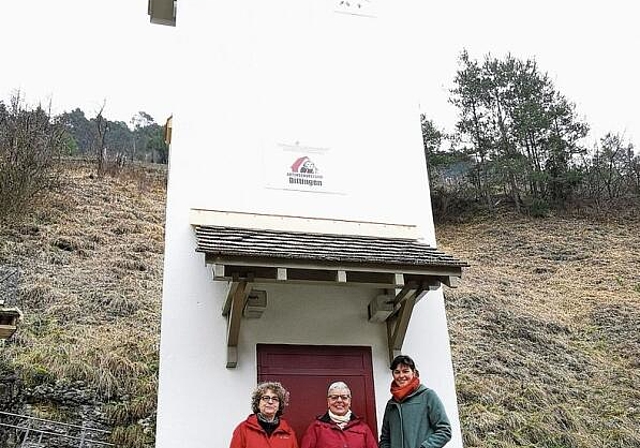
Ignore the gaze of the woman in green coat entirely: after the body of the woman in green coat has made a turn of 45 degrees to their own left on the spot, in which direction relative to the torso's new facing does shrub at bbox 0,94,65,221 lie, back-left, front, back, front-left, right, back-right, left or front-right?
back-right

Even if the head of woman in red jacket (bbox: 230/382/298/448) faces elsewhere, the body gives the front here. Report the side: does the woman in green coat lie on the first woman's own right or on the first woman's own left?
on the first woman's own left

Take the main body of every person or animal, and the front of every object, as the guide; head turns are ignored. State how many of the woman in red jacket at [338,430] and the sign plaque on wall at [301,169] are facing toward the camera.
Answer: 2

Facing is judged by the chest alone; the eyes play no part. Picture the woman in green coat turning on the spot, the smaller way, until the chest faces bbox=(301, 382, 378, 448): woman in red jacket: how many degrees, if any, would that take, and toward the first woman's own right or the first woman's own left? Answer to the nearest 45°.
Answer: approximately 45° to the first woman's own right

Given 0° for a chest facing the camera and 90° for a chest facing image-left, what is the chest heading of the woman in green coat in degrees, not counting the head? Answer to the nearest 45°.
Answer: approximately 45°

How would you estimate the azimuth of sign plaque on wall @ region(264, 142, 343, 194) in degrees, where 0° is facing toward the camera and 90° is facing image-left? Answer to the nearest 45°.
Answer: approximately 0°

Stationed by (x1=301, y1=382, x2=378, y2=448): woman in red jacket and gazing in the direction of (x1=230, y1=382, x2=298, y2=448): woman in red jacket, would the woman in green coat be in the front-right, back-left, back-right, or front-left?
back-left
